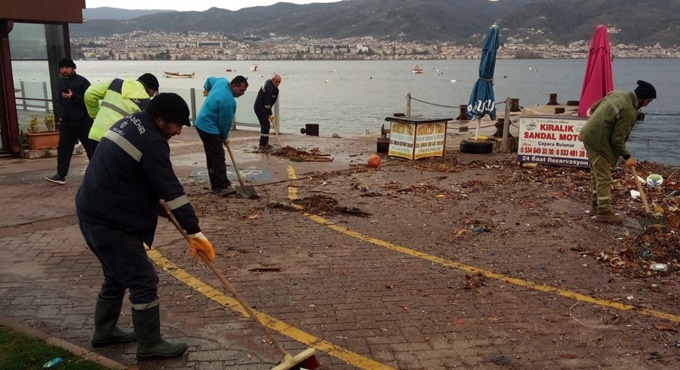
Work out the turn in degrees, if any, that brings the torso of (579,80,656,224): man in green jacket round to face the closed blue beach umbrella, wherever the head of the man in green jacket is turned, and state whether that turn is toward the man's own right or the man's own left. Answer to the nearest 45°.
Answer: approximately 135° to the man's own left

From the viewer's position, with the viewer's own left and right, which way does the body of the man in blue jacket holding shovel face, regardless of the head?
facing to the right of the viewer

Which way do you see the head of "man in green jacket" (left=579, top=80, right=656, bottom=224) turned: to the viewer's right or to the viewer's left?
to the viewer's right

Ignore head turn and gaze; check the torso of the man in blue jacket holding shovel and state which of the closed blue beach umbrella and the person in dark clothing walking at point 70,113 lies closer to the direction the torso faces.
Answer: the closed blue beach umbrella

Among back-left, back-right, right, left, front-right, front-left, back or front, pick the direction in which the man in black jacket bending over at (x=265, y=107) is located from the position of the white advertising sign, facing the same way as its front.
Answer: right

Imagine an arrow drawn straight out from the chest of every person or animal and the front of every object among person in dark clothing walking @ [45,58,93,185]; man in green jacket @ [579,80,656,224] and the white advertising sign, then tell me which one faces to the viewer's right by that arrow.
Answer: the man in green jacket

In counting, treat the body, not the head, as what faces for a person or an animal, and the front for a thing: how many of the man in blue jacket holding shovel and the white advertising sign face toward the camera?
1

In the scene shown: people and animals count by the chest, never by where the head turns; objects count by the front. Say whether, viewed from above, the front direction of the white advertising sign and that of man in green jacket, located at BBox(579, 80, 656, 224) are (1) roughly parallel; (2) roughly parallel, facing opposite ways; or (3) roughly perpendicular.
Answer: roughly perpendicular

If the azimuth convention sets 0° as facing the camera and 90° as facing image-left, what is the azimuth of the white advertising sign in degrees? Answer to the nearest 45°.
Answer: approximately 0°

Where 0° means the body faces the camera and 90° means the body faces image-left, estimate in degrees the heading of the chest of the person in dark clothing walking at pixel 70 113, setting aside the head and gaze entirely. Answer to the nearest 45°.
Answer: approximately 45°

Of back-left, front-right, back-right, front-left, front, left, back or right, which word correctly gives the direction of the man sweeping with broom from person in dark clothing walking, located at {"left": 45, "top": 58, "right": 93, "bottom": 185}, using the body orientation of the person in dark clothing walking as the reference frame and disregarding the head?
front-left

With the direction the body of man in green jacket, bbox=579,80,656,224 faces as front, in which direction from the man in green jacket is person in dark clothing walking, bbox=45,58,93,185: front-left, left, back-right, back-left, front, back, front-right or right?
back
